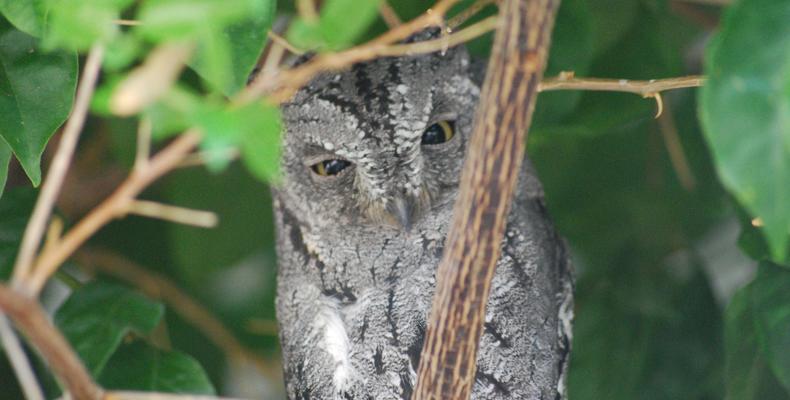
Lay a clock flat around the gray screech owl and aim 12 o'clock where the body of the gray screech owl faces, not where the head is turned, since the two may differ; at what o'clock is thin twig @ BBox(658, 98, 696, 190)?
The thin twig is roughly at 8 o'clock from the gray screech owl.

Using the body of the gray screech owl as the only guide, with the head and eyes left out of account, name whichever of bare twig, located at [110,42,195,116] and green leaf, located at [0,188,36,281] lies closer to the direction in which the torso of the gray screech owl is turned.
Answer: the bare twig

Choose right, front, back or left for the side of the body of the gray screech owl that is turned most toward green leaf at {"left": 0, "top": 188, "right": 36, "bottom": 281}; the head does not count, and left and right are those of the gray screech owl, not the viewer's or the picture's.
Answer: right

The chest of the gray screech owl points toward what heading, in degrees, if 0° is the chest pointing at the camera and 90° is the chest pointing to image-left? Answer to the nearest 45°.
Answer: approximately 0°

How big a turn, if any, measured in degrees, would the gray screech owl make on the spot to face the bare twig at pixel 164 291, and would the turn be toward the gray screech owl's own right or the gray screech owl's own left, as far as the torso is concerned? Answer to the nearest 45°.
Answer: approximately 135° to the gray screech owl's own right

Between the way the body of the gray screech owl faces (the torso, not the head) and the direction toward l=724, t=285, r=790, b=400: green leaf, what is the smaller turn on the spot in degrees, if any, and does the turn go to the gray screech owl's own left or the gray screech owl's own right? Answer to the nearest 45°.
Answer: approximately 90° to the gray screech owl's own left

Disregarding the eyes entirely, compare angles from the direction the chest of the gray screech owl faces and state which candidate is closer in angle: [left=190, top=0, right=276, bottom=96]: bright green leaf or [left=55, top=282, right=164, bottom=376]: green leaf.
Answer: the bright green leaf

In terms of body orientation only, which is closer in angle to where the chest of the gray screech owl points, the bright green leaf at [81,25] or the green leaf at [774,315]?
the bright green leaf
